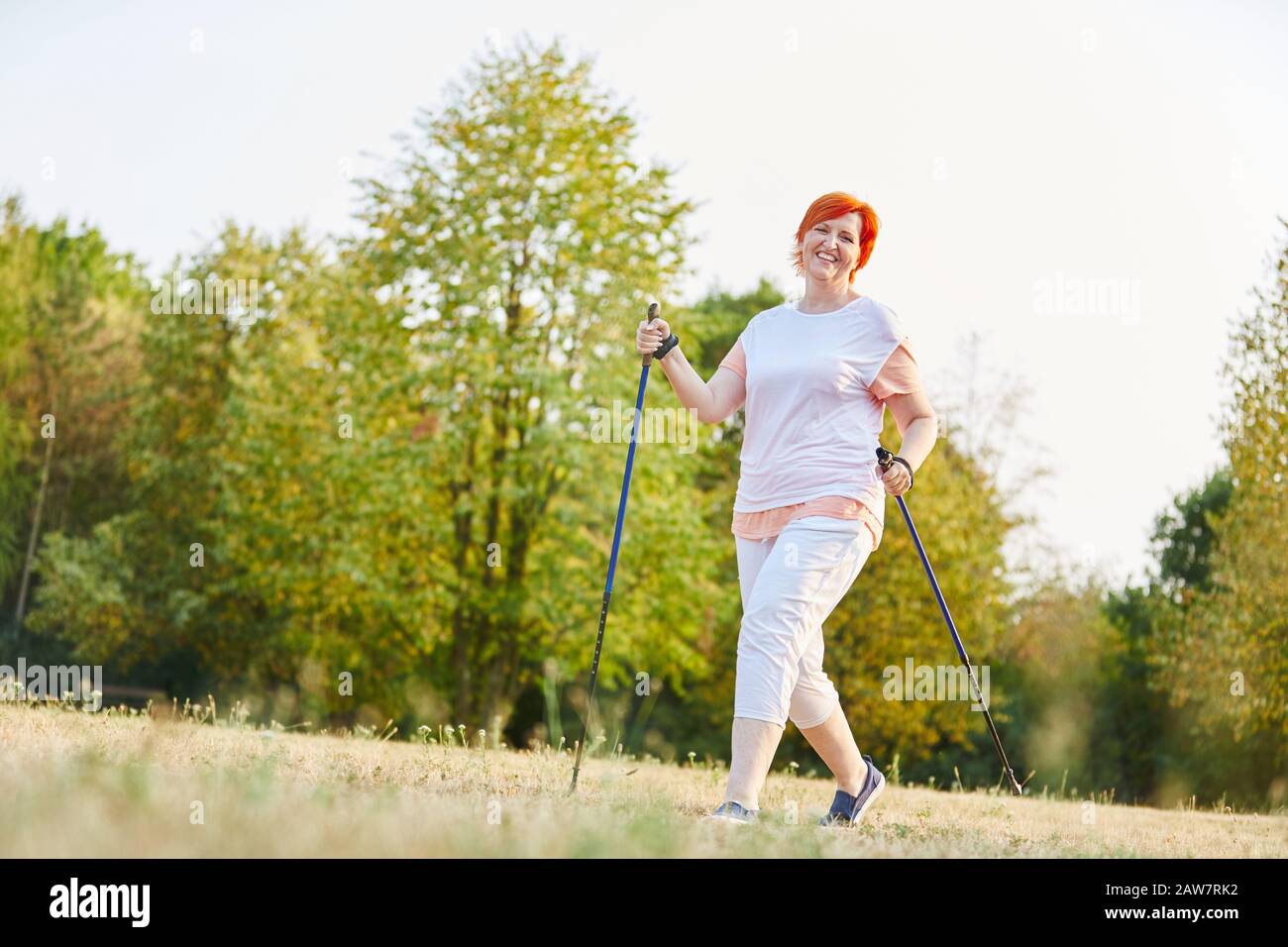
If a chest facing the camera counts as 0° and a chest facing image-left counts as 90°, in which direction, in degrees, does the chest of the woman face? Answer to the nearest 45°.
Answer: approximately 45°
